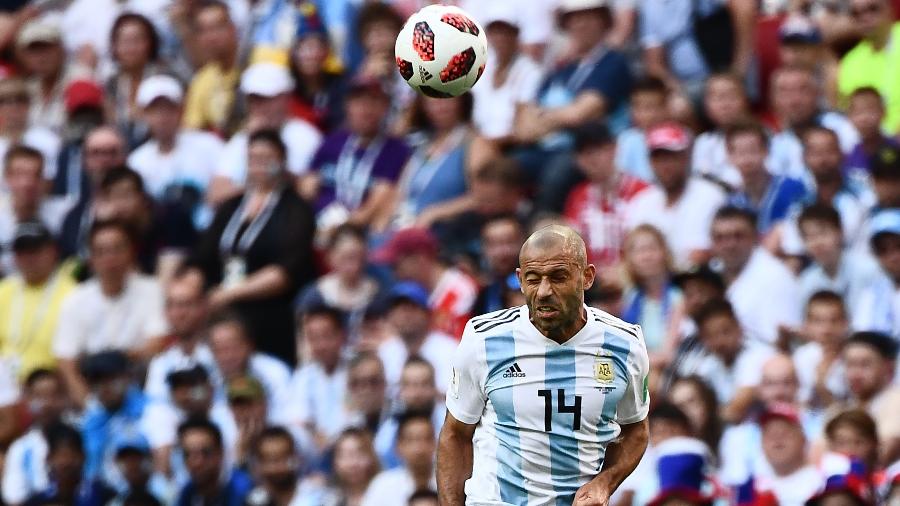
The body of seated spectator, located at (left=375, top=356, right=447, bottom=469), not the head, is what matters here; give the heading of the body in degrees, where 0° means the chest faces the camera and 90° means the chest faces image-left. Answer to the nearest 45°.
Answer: approximately 0°

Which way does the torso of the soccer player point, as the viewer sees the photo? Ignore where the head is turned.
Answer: toward the camera

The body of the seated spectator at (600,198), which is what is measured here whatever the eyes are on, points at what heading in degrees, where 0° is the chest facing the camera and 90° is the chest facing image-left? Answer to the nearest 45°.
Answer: approximately 0°

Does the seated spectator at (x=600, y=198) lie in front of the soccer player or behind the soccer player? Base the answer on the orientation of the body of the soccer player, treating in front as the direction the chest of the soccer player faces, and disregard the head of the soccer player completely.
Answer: behind

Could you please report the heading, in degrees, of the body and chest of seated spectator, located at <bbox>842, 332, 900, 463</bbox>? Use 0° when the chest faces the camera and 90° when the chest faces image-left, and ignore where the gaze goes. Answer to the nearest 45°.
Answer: approximately 45°

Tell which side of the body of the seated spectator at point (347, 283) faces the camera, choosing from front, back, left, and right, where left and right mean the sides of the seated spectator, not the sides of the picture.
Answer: front

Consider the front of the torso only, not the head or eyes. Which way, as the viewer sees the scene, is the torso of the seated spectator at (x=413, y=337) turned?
toward the camera

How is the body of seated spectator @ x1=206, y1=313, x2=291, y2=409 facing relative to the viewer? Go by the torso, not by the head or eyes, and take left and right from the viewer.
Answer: facing the viewer and to the left of the viewer

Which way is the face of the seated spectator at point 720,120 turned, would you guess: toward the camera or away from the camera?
toward the camera

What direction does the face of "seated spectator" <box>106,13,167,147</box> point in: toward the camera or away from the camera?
toward the camera
